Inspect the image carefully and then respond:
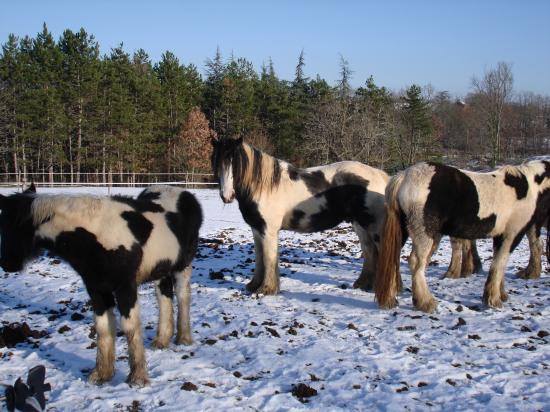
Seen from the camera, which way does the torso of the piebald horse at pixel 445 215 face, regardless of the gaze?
to the viewer's right

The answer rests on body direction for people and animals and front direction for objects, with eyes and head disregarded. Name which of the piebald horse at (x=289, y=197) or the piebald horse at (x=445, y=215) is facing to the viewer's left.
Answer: the piebald horse at (x=289, y=197)

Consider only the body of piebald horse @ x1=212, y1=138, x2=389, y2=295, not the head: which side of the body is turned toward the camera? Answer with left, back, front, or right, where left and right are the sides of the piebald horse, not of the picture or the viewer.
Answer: left

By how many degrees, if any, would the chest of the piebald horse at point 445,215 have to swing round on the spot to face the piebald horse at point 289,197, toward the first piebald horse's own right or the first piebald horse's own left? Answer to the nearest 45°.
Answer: approximately 180°

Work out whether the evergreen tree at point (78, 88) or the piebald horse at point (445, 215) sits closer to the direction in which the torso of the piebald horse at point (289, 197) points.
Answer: the evergreen tree

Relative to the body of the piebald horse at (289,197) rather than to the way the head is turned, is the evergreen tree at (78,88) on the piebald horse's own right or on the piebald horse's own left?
on the piebald horse's own right

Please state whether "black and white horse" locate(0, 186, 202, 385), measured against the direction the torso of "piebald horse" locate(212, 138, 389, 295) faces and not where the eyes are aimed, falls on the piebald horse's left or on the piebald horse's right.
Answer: on the piebald horse's left

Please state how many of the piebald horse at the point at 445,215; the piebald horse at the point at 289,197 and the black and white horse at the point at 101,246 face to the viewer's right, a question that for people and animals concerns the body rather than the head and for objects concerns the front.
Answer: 1

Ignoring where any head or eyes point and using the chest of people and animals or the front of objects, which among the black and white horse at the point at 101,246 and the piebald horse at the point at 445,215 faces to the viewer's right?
the piebald horse

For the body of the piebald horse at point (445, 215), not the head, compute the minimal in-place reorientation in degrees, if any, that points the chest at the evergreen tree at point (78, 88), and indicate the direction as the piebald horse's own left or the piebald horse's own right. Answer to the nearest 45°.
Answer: approximately 135° to the piebald horse's own left

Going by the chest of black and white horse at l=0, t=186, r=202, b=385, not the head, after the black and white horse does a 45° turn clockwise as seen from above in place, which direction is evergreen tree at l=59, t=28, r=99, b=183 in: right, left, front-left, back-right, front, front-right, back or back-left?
right
